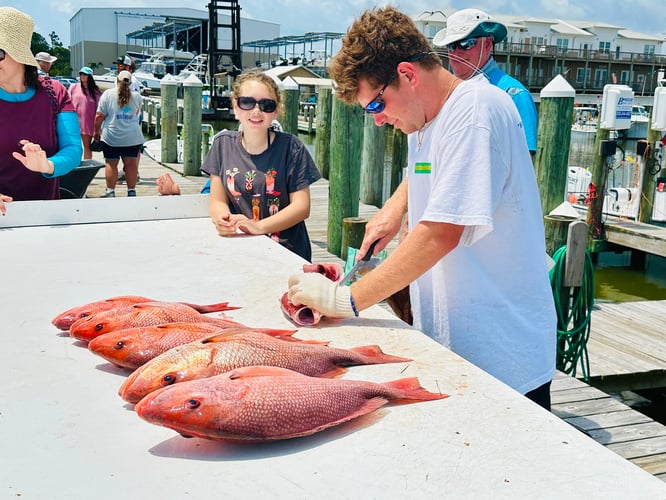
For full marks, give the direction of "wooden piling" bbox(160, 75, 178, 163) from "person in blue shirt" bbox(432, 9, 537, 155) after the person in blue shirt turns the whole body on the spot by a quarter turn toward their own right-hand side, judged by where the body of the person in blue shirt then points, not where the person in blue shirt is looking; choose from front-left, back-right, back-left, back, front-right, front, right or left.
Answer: front

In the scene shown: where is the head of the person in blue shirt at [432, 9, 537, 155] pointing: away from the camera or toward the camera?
toward the camera

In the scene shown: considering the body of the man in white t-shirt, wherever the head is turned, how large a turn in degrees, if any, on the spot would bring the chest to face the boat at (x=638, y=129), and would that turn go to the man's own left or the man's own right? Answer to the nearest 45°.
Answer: approximately 90° to the man's own right

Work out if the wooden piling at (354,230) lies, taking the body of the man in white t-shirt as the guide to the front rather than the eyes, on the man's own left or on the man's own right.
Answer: on the man's own right

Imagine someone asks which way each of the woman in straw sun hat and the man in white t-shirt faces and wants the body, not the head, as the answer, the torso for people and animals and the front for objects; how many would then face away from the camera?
0

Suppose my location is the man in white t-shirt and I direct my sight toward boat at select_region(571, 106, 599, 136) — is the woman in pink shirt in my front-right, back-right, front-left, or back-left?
front-left

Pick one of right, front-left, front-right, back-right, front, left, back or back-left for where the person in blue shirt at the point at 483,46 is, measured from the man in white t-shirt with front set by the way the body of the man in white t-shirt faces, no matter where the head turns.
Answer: right

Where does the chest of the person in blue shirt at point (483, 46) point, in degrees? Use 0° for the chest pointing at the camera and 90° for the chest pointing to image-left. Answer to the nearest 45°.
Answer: approximately 45°

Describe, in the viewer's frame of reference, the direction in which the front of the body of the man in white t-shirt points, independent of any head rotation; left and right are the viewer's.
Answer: facing to the left of the viewer
